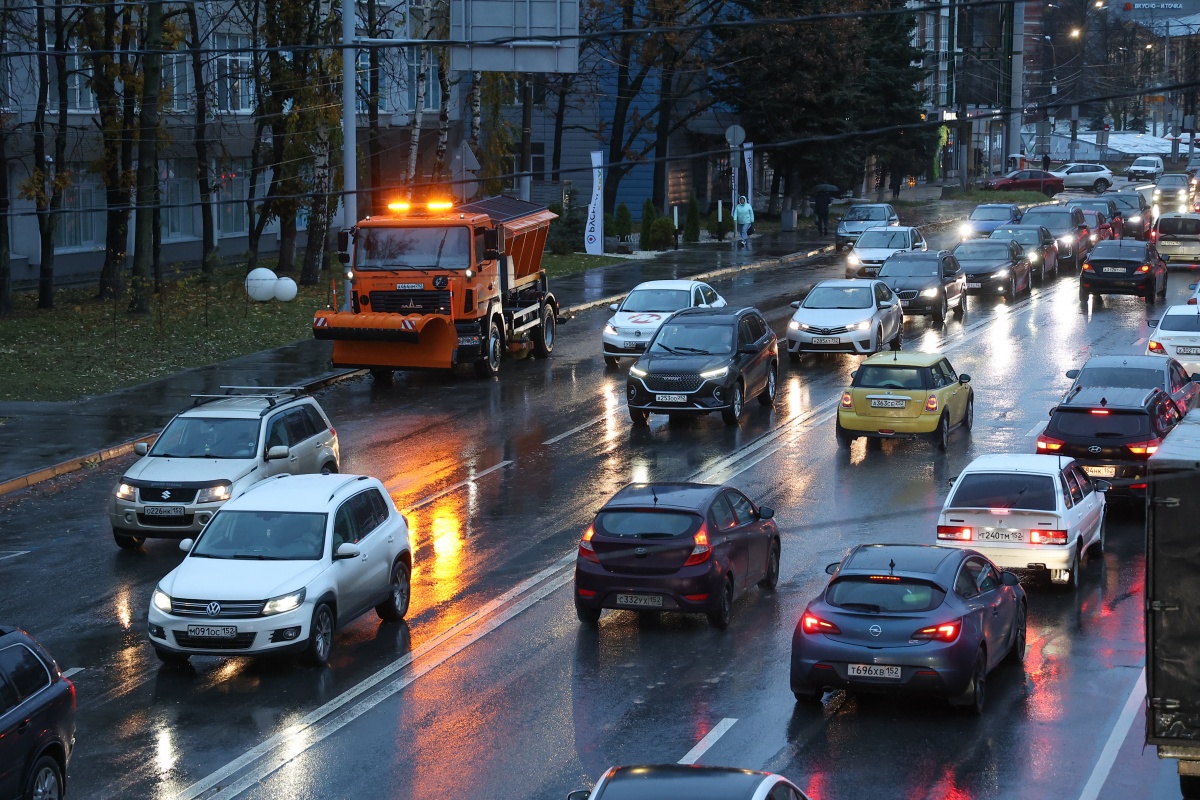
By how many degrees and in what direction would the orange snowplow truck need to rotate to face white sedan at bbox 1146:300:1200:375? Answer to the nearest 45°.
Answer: approximately 135° to its left

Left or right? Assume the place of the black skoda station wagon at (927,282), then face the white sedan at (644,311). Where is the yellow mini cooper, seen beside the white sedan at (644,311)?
left

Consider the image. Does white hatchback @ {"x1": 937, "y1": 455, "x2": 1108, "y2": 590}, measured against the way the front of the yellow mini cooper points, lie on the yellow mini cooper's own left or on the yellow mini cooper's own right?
on the yellow mini cooper's own right

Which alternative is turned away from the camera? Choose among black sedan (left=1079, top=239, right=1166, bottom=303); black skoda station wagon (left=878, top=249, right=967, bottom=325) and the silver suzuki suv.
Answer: black sedan (left=1079, top=239, right=1166, bottom=303)

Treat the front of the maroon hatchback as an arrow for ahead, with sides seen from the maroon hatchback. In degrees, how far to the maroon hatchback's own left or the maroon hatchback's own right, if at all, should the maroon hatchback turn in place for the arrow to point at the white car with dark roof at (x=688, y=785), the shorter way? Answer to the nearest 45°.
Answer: approximately 135° to the maroon hatchback's own right

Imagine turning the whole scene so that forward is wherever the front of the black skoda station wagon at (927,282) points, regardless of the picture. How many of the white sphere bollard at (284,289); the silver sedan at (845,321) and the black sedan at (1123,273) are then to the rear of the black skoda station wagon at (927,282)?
1

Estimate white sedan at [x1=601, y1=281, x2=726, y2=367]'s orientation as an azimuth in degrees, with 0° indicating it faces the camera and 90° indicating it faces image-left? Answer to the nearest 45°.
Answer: approximately 45°

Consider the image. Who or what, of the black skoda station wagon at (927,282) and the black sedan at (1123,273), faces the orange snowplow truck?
the black skoda station wagon at (927,282)

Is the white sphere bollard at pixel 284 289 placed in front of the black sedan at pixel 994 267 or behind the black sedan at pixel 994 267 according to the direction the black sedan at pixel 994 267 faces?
in front

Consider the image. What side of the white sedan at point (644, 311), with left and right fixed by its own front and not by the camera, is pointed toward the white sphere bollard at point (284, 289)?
right

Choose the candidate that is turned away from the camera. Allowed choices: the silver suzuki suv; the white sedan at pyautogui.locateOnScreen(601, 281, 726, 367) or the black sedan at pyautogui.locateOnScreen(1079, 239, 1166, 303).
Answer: the black sedan

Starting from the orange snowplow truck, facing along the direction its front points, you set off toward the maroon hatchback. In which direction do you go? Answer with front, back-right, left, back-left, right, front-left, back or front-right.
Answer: front-left

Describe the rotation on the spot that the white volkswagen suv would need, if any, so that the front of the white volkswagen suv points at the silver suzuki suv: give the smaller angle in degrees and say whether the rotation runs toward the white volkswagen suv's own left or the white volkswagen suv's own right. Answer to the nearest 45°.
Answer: approximately 135° to the white volkswagen suv's own right

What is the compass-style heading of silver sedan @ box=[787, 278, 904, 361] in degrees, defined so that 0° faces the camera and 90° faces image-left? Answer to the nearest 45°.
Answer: approximately 45°

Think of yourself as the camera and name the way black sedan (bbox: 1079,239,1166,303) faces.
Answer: facing away from the viewer

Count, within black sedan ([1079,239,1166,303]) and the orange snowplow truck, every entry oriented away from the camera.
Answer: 1

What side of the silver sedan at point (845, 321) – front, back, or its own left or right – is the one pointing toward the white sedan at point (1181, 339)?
left
